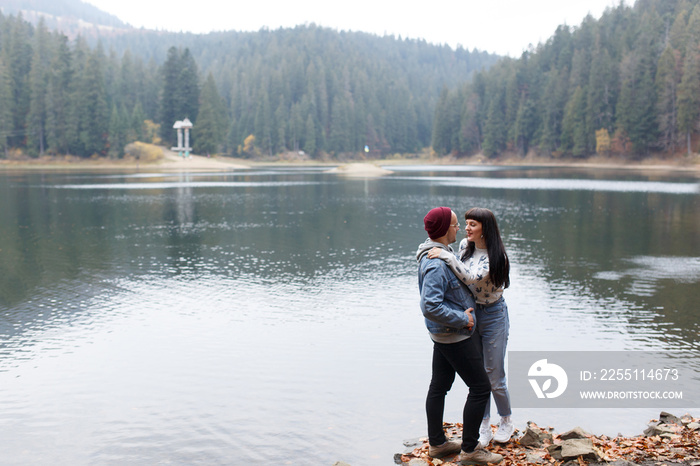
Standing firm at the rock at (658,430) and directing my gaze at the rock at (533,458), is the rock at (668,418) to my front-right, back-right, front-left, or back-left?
back-right

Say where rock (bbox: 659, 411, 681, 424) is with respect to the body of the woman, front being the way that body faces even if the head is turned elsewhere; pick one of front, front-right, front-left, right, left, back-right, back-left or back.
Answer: back

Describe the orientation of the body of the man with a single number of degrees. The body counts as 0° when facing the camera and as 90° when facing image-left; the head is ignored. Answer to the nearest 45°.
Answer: approximately 270°

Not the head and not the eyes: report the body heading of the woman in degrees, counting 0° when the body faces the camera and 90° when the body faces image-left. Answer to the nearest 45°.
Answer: approximately 45°
